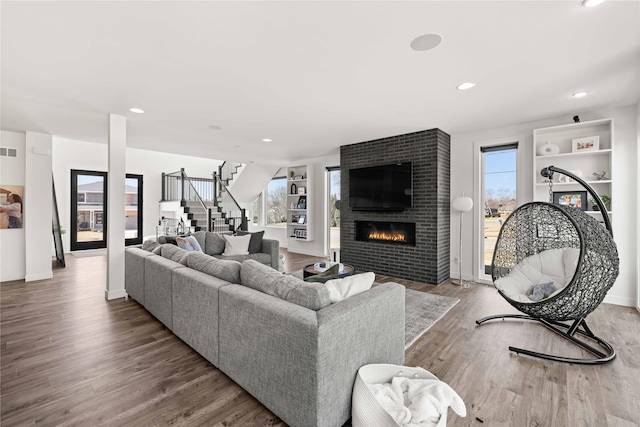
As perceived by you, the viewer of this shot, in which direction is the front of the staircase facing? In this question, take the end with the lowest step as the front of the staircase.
facing the viewer and to the right of the viewer

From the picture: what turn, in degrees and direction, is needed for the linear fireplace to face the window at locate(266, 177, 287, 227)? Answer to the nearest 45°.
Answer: approximately 90° to its right

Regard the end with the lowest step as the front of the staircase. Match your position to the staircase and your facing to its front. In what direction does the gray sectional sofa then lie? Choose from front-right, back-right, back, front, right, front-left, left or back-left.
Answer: front-right

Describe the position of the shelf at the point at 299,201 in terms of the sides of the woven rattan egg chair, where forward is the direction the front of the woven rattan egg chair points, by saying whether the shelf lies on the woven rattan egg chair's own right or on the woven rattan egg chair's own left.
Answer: on the woven rattan egg chair's own right

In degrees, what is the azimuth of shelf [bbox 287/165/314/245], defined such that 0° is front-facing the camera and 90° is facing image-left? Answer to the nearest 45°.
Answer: approximately 45°

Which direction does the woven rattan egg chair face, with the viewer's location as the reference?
facing the viewer and to the left of the viewer

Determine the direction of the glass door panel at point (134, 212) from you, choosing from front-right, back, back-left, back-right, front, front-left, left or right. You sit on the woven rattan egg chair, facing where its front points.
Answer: front-right

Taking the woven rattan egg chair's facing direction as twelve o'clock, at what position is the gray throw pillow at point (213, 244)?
The gray throw pillow is roughly at 1 o'clock from the woven rattan egg chair.

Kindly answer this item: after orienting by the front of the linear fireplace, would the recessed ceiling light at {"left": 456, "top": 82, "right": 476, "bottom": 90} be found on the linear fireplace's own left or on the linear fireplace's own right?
on the linear fireplace's own left

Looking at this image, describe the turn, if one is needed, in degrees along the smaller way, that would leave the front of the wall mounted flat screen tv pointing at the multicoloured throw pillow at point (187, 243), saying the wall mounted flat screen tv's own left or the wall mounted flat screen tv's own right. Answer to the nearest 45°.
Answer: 0° — it already faces it

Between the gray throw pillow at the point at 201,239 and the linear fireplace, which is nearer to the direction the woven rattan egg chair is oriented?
the gray throw pillow

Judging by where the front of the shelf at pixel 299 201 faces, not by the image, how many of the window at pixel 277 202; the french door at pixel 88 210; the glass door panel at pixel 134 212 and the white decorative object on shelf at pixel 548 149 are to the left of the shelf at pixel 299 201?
1

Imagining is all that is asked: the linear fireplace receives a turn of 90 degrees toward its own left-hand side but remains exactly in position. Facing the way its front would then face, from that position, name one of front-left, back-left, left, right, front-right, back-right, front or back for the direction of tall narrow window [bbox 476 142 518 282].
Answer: front-left

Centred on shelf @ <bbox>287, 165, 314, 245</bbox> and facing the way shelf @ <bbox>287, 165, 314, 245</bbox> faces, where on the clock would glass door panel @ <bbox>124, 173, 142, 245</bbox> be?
The glass door panel is roughly at 2 o'clock from the shelf.

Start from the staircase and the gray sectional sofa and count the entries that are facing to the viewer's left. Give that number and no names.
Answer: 0
